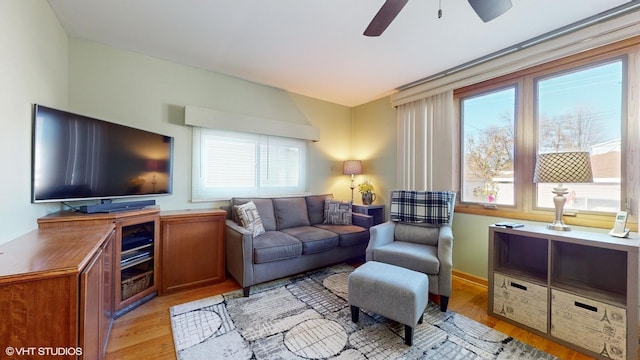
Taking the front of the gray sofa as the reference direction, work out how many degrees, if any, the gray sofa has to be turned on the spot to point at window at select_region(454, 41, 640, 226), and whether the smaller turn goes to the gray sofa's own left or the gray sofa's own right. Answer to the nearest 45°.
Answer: approximately 45° to the gray sofa's own left

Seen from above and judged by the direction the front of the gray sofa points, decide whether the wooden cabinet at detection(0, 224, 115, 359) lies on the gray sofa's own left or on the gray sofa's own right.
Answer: on the gray sofa's own right

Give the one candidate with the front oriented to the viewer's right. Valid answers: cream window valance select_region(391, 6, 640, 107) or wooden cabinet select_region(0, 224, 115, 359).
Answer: the wooden cabinet

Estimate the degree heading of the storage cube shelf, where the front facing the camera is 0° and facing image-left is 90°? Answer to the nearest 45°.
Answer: approximately 45°

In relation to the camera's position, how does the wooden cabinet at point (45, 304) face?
facing to the right of the viewer
